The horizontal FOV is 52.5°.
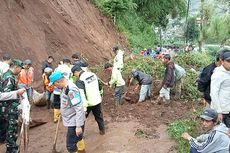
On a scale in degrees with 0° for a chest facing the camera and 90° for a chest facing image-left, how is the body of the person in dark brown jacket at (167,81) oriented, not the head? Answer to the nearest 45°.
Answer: approximately 90°

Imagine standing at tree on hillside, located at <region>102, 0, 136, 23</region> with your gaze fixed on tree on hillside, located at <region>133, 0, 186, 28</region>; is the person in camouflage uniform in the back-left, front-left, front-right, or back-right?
back-right

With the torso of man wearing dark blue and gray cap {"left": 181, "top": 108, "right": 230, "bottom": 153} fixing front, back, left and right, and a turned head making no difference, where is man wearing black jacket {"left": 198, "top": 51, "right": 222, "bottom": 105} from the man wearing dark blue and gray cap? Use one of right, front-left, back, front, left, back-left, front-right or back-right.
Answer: right

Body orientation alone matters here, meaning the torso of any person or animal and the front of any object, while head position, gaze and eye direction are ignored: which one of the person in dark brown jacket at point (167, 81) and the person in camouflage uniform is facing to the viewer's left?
the person in dark brown jacket

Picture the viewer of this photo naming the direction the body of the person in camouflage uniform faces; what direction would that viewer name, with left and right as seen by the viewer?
facing to the right of the viewer

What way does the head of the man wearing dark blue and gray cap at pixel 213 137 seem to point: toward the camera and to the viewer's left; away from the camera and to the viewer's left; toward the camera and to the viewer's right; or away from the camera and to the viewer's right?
toward the camera and to the viewer's left

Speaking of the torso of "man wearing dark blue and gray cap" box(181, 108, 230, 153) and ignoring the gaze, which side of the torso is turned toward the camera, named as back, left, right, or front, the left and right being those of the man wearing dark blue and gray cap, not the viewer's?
left

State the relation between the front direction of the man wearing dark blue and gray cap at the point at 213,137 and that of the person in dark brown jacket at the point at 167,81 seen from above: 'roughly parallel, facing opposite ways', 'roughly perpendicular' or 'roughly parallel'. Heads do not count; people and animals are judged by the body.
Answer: roughly parallel

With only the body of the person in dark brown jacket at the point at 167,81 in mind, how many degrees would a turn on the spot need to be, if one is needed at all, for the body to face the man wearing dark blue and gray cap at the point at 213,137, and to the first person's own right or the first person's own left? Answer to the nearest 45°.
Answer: approximately 90° to the first person's own left

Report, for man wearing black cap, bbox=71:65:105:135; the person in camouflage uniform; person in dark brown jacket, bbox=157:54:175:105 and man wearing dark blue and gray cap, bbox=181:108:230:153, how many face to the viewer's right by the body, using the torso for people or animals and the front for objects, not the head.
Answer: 1

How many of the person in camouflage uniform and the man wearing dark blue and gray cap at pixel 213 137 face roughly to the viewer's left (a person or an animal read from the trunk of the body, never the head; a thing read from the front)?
1

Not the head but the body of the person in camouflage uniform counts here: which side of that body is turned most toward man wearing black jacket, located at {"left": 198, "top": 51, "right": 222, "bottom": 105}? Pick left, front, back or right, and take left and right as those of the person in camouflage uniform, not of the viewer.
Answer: front
